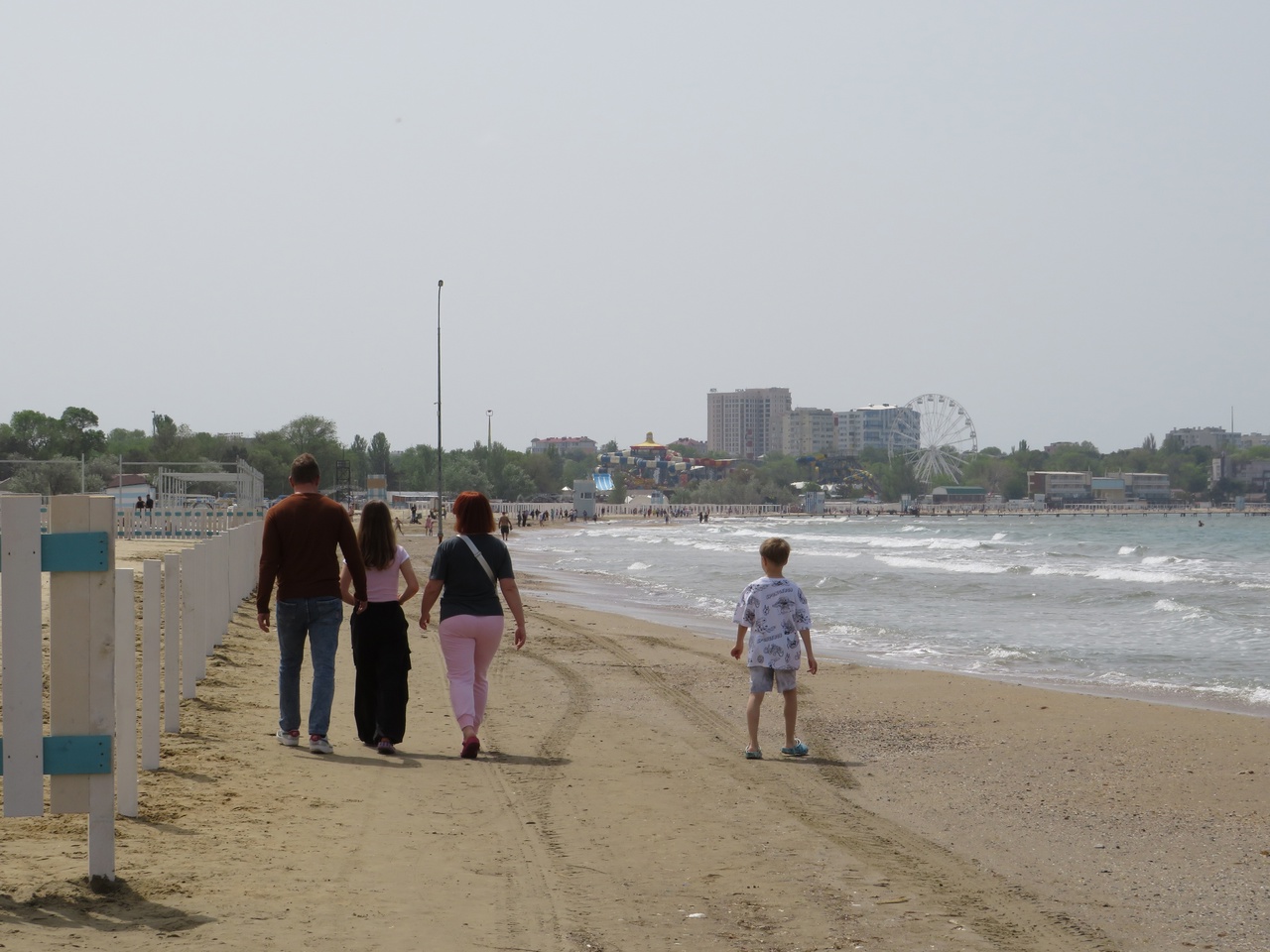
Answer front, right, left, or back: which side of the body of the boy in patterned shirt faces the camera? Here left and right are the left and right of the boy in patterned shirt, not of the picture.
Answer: back

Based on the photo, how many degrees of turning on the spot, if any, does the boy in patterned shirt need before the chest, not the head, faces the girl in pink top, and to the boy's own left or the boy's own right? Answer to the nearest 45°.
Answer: approximately 90° to the boy's own left

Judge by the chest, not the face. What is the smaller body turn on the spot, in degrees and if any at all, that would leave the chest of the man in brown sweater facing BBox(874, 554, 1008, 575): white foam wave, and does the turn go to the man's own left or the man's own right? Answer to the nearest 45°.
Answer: approximately 45° to the man's own right

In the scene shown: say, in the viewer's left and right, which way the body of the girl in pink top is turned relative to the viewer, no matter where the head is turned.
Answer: facing away from the viewer

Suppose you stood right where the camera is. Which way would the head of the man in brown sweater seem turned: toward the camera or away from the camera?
away from the camera

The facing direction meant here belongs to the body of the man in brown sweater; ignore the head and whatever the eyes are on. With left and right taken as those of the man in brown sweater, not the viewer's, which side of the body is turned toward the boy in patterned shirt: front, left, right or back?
right

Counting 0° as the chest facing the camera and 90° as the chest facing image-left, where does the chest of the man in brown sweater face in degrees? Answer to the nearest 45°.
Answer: approximately 180°

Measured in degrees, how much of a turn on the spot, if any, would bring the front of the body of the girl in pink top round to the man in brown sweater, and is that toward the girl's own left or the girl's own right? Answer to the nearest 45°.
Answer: approximately 135° to the girl's own left

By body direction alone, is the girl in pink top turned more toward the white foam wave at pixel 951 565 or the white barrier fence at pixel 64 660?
the white foam wave

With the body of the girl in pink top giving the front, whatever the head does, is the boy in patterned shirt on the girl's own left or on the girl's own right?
on the girl's own right
